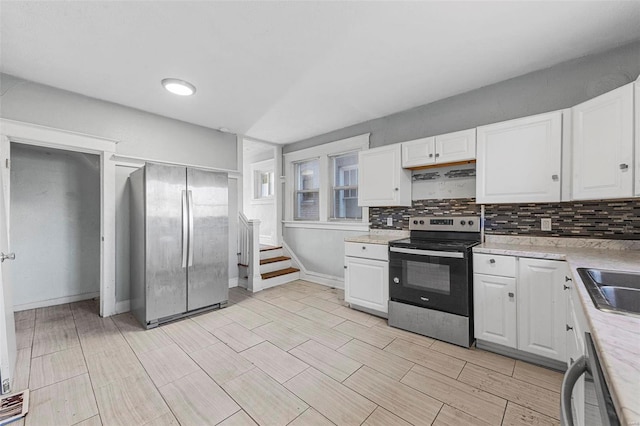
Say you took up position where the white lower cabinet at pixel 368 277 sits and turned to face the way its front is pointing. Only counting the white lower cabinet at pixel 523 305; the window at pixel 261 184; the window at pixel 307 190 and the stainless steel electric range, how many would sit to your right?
2

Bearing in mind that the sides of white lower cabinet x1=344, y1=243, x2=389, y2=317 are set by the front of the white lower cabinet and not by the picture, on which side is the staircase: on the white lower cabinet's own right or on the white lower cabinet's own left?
on the white lower cabinet's own right

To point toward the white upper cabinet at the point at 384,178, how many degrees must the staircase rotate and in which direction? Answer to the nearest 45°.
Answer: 0° — it already faces it

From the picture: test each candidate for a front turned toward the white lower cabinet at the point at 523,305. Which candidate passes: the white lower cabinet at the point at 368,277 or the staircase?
the staircase

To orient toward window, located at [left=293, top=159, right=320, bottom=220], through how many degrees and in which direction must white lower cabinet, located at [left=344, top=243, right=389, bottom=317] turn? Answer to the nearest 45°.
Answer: approximately 90° to its right

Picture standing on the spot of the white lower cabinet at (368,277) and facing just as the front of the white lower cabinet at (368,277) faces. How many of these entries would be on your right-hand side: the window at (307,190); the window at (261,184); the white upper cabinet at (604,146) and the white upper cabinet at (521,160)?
2

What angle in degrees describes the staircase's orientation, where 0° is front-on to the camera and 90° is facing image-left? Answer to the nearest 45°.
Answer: approximately 315°

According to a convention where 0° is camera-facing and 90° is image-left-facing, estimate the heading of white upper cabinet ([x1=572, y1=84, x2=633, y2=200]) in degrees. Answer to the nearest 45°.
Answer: approximately 45°
